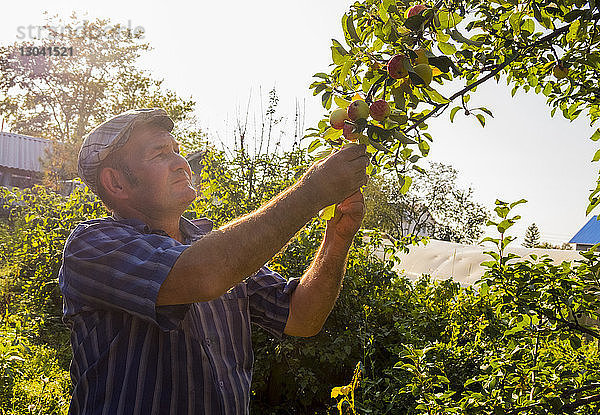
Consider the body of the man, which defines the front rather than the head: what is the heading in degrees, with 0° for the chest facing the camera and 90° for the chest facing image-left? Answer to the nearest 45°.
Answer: approximately 315°

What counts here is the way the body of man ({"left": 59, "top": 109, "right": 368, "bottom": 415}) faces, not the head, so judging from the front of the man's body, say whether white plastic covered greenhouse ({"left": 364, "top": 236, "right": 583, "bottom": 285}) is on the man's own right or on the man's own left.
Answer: on the man's own left

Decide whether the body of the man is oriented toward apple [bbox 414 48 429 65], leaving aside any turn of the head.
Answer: yes

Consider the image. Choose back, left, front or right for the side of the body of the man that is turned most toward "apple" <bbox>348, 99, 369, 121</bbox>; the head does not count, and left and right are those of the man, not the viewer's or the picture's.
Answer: front

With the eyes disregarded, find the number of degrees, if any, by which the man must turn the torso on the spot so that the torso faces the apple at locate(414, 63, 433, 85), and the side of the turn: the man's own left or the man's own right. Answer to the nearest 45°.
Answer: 0° — they already face it

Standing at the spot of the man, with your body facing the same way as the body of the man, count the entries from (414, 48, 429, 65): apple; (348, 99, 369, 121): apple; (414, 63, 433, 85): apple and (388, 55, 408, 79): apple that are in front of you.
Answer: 4

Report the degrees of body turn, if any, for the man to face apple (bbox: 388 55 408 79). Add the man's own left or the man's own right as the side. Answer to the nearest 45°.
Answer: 0° — they already face it

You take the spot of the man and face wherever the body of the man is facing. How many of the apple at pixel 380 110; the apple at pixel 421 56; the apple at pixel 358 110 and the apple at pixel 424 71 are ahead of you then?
4

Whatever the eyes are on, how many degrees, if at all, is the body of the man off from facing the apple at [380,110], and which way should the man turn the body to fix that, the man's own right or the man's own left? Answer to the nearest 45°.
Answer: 0° — they already face it
